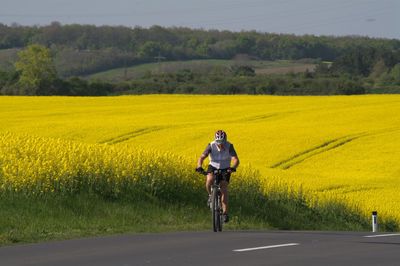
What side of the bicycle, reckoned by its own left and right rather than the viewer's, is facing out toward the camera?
front
